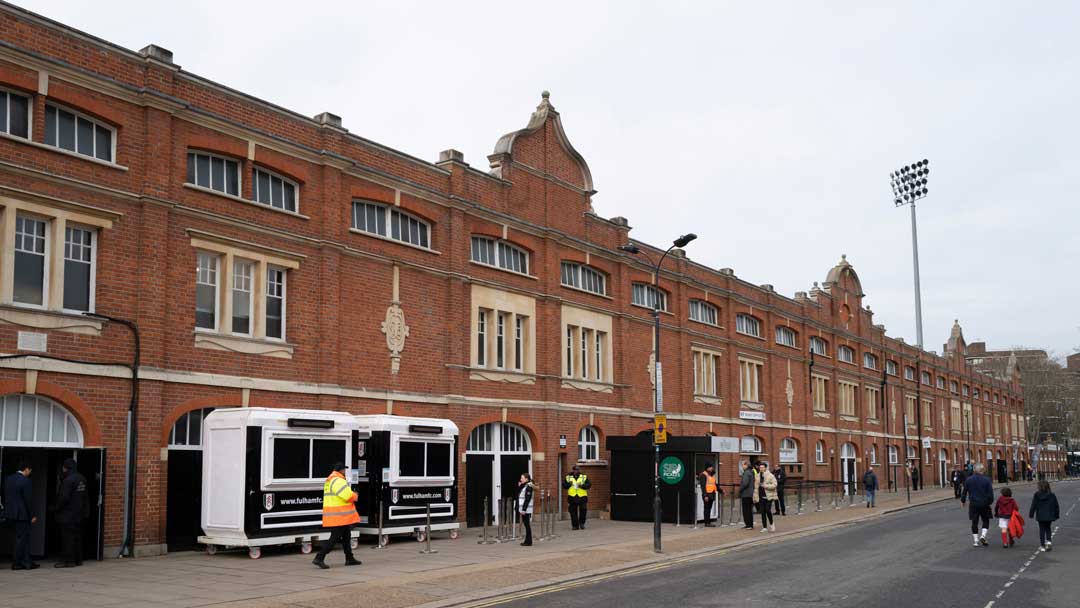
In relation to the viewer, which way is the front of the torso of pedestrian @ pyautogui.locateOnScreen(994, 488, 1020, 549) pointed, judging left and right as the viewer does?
facing away from the viewer

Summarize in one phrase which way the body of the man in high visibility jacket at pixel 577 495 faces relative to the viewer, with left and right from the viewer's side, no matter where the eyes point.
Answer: facing the viewer

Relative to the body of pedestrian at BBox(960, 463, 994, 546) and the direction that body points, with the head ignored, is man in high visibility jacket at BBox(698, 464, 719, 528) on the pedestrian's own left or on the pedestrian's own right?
on the pedestrian's own left

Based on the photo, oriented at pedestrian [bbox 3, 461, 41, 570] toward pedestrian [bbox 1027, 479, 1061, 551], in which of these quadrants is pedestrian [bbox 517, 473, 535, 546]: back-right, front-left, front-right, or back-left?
front-left

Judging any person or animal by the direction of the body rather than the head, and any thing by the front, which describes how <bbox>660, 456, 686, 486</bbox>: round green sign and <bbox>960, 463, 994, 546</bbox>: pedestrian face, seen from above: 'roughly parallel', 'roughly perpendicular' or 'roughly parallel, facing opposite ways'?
roughly parallel, facing opposite ways

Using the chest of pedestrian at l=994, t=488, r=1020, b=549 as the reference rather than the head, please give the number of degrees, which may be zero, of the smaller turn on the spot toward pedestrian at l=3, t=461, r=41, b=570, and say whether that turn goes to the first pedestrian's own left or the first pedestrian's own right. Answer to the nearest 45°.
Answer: approximately 135° to the first pedestrian's own left

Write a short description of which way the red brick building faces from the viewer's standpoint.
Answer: facing the viewer and to the right of the viewer

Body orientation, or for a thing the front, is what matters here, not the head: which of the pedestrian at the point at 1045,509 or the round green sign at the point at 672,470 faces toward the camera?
the round green sign

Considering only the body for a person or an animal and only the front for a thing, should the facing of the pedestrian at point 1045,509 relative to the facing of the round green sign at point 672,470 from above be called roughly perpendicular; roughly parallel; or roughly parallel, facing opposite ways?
roughly parallel, facing opposite ways

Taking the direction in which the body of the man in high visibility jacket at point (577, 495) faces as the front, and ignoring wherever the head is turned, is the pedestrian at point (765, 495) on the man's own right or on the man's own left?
on the man's own left

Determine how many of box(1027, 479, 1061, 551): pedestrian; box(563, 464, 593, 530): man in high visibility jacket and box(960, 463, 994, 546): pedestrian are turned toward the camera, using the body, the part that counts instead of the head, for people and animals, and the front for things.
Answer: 1

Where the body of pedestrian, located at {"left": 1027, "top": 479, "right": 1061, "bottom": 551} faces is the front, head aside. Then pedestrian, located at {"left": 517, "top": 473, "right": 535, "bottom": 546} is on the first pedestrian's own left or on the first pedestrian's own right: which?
on the first pedestrian's own left

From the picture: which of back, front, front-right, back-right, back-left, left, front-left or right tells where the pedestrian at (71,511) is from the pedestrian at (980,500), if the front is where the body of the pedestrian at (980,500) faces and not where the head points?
back-left

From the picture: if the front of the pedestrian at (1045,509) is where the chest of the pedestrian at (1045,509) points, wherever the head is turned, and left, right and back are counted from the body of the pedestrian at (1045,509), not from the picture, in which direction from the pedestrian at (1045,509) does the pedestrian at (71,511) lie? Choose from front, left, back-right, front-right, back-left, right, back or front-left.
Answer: back-left

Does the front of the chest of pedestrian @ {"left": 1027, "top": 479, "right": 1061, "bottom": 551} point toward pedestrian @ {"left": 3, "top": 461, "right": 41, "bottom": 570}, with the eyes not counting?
no

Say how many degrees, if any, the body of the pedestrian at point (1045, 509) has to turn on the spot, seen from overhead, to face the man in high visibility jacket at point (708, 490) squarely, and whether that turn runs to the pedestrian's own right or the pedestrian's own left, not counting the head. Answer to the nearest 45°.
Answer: approximately 45° to the pedestrian's own left

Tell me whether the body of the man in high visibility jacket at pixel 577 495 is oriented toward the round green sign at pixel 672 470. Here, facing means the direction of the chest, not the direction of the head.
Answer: no

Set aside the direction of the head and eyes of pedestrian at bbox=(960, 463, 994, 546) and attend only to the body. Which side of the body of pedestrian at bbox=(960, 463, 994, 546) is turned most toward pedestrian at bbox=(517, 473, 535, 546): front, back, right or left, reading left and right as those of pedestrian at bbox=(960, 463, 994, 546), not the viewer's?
left

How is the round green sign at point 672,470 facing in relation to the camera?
toward the camera

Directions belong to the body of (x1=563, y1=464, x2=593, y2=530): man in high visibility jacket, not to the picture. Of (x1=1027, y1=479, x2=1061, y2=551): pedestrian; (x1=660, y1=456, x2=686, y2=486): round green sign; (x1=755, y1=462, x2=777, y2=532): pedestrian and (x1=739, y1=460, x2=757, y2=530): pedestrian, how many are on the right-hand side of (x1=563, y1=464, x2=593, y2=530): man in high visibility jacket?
0

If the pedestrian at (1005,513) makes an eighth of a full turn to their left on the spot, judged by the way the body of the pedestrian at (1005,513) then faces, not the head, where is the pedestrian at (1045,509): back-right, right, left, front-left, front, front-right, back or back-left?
back
